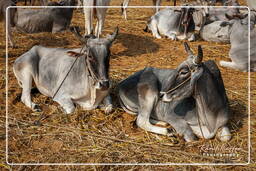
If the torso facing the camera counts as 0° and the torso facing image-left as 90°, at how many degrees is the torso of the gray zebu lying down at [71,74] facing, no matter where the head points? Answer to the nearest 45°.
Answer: approximately 315°

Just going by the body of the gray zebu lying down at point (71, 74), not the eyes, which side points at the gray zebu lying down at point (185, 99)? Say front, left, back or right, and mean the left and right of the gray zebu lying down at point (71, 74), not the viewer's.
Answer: front

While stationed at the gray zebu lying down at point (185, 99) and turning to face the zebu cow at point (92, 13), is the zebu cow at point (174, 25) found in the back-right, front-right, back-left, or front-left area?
front-right

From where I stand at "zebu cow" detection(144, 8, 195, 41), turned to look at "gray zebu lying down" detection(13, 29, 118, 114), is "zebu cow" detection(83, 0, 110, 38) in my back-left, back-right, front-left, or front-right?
front-right

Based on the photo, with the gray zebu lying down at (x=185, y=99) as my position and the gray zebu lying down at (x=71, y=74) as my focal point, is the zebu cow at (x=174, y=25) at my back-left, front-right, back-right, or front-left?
front-right

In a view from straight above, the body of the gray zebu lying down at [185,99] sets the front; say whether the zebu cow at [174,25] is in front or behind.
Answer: behind

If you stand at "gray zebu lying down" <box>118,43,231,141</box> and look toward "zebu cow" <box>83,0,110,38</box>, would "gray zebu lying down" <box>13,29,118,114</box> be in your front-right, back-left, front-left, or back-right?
front-left

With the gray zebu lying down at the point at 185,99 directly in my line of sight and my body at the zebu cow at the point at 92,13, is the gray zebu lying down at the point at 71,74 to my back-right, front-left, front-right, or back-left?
front-right

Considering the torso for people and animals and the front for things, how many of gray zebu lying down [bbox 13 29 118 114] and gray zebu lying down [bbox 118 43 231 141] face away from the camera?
0

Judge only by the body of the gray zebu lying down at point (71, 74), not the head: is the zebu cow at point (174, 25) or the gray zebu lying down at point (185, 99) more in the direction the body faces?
the gray zebu lying down

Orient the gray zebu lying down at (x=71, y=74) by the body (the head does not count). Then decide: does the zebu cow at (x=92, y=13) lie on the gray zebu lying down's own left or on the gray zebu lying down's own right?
on the gray zebu lying down's own left

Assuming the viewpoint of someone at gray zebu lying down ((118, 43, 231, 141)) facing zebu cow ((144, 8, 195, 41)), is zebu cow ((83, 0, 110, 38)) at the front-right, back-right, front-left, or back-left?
front-left
